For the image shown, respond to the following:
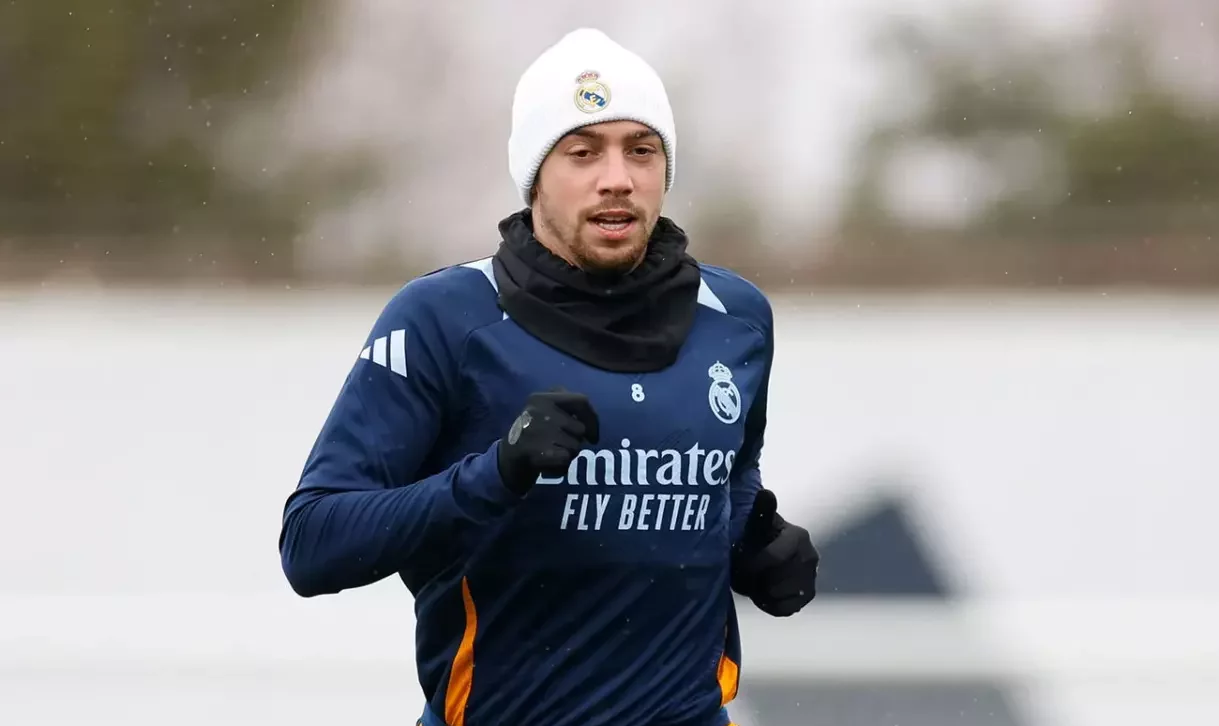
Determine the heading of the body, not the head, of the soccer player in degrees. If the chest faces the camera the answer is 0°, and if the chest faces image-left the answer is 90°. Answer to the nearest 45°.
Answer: approximately 315°
